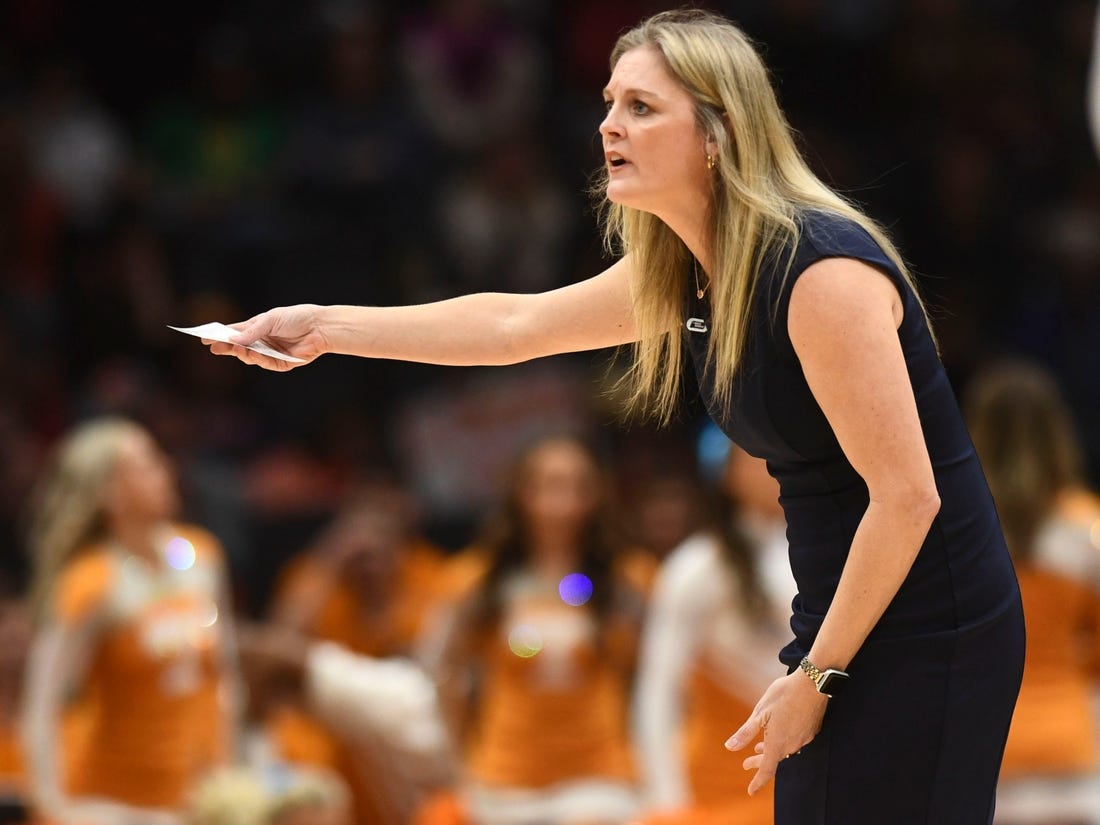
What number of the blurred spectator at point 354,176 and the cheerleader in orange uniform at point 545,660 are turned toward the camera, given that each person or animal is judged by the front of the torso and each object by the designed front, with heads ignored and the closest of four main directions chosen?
2

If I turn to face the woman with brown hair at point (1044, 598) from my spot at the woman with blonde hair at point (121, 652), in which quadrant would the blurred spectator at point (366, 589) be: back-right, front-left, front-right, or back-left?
front-left

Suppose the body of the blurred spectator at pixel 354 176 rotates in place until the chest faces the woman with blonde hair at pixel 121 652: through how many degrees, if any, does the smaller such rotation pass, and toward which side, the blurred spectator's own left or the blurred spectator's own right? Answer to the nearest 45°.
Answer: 0° — they already face them

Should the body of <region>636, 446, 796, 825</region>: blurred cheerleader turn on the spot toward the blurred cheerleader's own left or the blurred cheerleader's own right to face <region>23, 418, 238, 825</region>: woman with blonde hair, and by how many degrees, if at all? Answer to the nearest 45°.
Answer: approximately 135° to the blurred cheerleader's own right

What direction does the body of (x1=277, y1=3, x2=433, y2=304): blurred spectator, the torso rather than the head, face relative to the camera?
toward the camera

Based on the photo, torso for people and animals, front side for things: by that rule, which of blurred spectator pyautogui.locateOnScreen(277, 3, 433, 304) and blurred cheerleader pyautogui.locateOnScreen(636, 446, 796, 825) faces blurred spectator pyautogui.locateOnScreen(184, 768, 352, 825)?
blurred spectator pyautogui.locateOnScreen(277, 3, 433, 304)

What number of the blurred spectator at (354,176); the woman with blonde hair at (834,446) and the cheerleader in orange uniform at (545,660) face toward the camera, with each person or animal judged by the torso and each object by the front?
2

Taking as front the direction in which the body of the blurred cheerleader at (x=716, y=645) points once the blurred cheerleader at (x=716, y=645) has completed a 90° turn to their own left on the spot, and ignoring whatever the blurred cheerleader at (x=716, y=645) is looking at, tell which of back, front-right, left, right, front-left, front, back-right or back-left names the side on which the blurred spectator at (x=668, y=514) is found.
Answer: front-left

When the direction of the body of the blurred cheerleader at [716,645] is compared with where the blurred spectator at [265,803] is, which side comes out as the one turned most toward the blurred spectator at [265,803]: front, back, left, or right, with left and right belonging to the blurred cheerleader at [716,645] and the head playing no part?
right

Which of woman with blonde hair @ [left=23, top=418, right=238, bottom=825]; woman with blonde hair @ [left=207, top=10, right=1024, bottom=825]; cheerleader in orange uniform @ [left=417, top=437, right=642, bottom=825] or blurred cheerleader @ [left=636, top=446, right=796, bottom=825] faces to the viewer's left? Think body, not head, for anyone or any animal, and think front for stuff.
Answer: woman with blonde hair @ [left=207, top=10, right=1024, bottom=825]

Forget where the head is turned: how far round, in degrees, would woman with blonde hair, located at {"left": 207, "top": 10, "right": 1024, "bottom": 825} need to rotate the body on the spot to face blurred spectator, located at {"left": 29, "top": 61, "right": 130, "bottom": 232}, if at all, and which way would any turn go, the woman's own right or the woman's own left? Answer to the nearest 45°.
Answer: approximately 45° to the woman's own right

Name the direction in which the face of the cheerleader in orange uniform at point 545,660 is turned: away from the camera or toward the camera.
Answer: toward the camera

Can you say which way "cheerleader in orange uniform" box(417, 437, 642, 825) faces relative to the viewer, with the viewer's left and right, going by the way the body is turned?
facing the viewer

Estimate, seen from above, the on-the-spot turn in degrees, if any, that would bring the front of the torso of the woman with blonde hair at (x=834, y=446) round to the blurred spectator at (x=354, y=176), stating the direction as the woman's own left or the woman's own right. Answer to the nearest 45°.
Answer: approximately 90° to the woman's own right

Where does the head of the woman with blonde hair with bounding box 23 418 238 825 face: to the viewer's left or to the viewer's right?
to the viewer's right

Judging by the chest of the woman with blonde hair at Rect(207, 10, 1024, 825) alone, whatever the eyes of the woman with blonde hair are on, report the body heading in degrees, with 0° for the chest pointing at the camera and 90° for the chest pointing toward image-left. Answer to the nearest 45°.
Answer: approximately 90°

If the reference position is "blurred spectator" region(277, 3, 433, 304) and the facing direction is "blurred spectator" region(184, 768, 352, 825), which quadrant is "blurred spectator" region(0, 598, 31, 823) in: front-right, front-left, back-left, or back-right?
front-right
